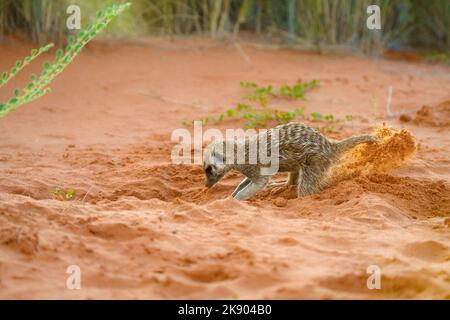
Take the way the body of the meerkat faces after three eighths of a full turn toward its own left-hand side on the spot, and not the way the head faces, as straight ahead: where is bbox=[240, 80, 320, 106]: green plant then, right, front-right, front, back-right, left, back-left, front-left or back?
back-left

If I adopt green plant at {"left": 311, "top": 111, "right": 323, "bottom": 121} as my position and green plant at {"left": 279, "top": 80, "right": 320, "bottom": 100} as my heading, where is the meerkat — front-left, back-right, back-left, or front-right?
back-left

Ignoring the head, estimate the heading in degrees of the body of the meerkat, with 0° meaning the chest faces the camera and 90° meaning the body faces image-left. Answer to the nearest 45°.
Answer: approximately 90°

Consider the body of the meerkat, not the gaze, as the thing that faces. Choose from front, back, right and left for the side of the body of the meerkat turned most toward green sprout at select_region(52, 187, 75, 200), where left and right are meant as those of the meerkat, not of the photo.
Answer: front

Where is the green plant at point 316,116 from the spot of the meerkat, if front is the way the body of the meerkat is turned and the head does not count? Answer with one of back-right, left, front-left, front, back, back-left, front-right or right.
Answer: right

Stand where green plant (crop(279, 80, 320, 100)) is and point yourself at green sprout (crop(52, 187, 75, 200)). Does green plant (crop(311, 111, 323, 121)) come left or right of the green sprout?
left

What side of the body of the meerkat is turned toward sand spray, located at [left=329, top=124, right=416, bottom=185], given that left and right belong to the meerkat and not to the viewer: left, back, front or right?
back

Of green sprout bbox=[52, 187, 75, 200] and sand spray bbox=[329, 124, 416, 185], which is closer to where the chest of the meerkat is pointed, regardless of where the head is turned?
the green sprout

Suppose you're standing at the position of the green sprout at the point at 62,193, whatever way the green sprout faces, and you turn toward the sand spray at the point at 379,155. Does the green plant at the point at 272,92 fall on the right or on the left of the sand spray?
left

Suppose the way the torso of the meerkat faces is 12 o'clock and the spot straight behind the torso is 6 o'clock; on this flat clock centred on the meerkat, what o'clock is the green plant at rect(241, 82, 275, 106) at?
The green plant is roughly at 3 o'clock from the meerkat.

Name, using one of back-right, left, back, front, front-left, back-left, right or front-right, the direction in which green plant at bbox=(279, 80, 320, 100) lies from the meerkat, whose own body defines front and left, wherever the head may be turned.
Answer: right

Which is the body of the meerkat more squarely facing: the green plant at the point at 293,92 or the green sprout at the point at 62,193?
the green sprout
